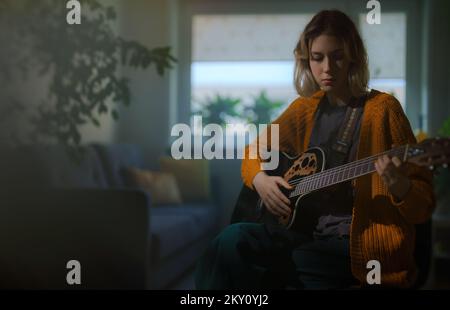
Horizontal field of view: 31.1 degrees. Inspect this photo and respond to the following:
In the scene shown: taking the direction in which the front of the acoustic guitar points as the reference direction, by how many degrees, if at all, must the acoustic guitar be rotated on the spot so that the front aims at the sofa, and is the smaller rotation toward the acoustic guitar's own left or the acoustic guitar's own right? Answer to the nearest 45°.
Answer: approximately 135° to the acoustic guitar's own right

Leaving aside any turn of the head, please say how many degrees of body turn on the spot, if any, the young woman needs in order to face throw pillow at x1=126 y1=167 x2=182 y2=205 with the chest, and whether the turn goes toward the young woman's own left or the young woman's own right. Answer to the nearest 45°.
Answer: approximately 90° to the young woman's own right

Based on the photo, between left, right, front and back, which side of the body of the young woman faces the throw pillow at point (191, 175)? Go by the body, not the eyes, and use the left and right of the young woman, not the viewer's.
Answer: right

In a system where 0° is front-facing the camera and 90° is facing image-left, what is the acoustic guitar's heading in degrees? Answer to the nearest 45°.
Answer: approximately 0°
